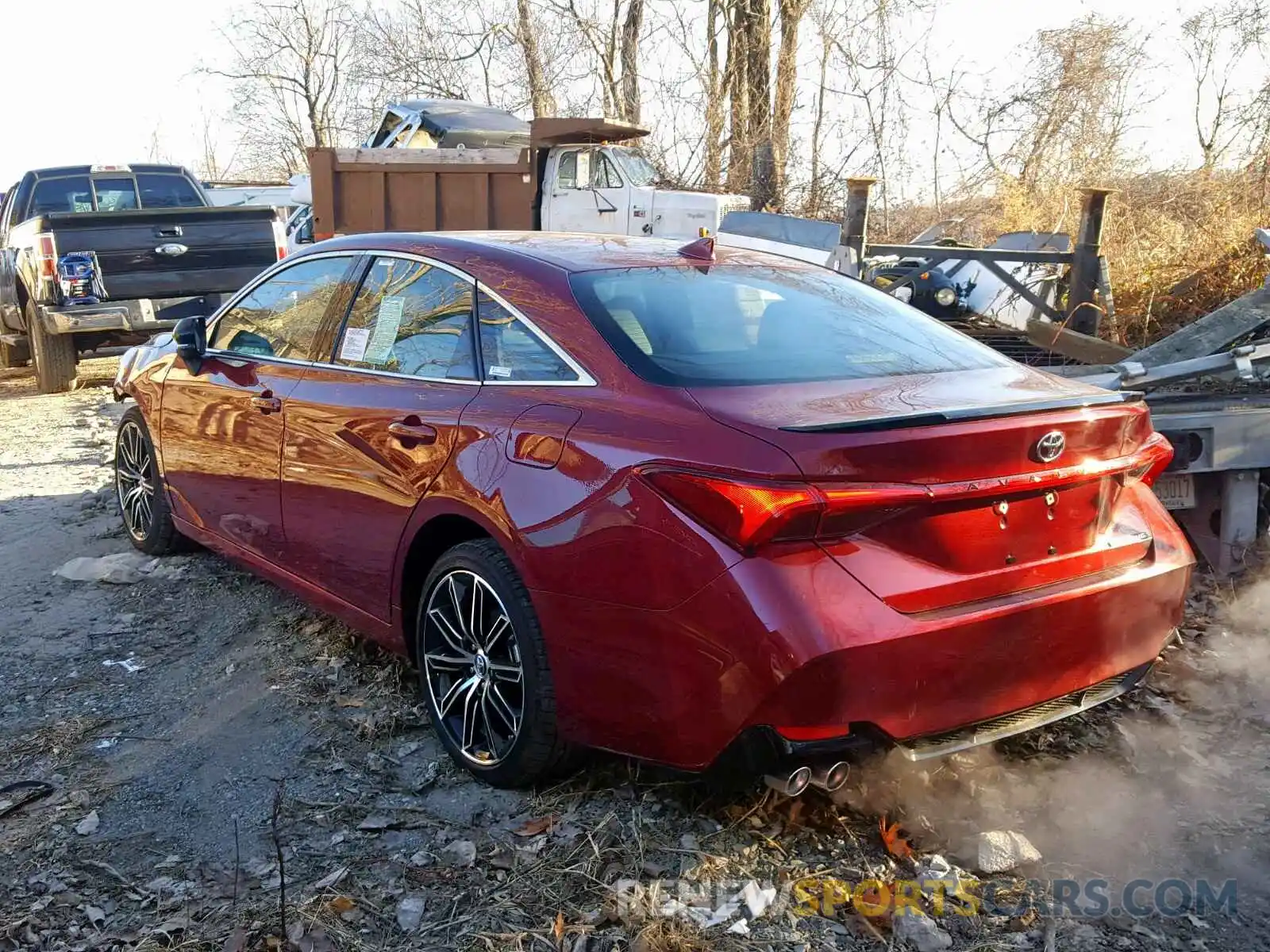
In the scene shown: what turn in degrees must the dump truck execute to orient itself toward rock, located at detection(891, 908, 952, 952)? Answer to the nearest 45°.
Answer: approximately 90° to its right

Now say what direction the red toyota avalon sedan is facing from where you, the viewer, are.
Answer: facing away from the viewer and to the left of the viewer

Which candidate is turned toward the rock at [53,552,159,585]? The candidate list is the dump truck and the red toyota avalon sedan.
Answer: the red toyota avalon sedan

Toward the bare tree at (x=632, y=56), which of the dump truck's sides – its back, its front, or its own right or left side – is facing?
left

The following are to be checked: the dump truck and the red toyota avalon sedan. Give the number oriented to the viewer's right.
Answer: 1

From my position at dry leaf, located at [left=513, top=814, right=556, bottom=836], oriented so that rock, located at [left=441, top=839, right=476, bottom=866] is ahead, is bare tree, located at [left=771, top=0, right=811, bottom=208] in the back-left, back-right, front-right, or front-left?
back-right

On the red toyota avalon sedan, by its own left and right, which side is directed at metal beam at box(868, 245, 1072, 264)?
right

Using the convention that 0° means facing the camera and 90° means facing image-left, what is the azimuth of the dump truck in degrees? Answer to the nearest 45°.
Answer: approximately 270°

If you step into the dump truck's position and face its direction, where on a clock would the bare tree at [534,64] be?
The bare tree is roughly at 9 o'clock from the dump truck.

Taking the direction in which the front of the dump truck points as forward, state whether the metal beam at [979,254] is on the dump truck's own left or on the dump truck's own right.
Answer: on the dump truck's own right
